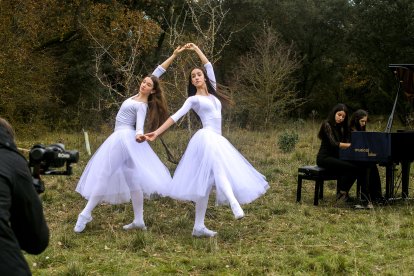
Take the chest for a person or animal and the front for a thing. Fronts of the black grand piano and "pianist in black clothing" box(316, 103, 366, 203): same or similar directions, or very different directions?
very different directions

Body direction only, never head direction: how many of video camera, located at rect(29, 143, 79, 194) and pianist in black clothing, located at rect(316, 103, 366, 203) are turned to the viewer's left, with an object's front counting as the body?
0

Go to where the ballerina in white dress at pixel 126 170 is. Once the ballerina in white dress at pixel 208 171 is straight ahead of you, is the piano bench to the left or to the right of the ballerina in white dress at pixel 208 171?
left

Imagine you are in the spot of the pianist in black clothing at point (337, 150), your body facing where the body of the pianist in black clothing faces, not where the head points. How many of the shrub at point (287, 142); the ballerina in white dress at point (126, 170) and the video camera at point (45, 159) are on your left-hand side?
1

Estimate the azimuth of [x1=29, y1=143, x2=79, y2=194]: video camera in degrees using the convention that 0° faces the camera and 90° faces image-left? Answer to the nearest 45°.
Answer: approximately 270°

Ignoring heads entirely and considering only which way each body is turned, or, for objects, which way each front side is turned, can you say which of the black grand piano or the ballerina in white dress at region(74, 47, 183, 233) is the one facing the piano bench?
the black grand piano

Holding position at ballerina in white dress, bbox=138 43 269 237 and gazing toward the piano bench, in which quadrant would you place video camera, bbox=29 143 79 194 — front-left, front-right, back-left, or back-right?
back-right

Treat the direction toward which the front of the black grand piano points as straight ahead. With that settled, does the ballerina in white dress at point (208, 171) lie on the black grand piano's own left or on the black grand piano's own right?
on the black grand piano's own left

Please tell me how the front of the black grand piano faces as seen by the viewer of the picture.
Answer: facing to the left of the viewer

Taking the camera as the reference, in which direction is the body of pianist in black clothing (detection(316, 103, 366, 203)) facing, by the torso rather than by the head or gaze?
to the viewer's right
